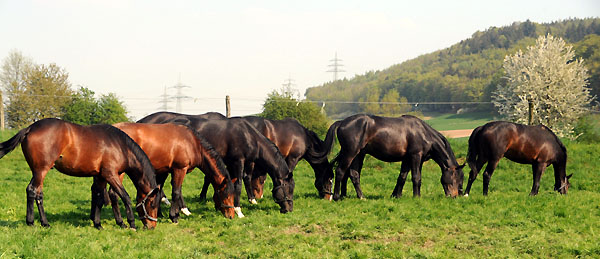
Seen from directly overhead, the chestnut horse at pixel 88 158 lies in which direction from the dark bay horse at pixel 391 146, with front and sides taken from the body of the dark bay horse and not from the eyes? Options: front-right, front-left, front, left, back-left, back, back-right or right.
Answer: back-right

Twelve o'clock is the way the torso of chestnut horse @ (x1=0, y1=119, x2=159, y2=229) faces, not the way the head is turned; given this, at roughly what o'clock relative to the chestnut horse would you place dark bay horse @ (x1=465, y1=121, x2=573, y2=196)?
The dark bay horse is roughly at 12 o'clock from the chestnut horse.

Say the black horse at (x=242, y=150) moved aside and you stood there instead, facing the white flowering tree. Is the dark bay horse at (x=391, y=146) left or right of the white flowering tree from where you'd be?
right

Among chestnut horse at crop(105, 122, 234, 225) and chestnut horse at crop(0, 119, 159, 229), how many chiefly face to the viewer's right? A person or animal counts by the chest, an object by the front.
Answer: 2

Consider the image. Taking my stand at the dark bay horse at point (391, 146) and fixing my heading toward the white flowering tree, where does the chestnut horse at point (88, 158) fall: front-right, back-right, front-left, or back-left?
back-left

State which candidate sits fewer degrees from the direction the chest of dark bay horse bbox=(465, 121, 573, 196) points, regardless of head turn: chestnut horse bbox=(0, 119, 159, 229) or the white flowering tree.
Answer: the white flowering tree

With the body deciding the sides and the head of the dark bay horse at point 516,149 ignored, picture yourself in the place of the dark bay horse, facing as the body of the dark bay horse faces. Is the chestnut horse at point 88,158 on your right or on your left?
on your right

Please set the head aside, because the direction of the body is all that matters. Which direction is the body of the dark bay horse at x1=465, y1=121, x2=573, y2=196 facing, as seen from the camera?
to the viewer's right

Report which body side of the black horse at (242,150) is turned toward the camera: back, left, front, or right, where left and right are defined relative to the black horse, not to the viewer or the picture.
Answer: right

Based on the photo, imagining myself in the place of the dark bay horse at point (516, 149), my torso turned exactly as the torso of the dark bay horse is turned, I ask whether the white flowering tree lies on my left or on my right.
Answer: on my left

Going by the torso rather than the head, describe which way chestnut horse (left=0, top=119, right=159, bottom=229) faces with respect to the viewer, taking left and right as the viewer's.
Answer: facing to the right of the viewer

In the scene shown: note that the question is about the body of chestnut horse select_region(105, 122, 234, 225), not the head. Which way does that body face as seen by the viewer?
to the viewer's right

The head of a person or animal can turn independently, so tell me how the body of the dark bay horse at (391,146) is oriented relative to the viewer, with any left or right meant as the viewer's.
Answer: facing to the right of the viewer
